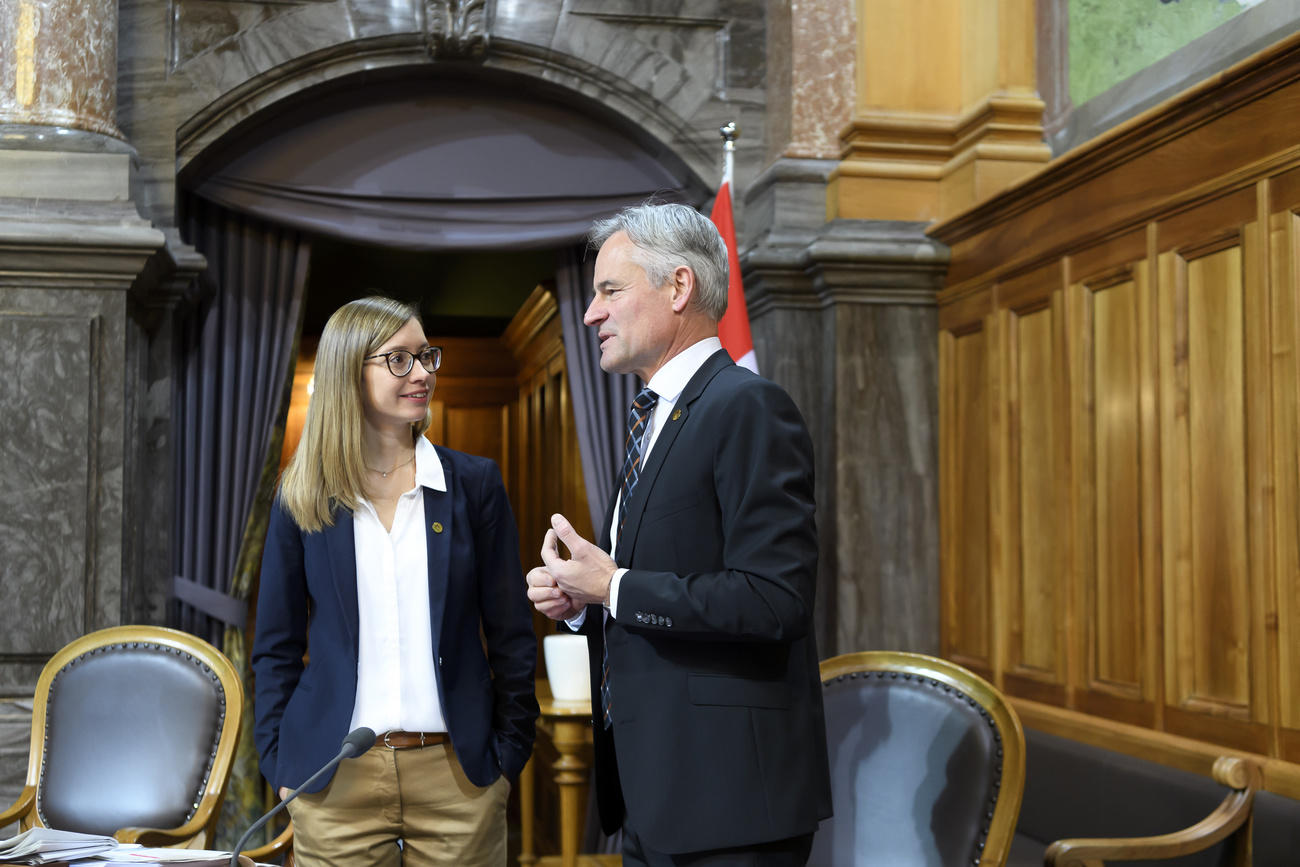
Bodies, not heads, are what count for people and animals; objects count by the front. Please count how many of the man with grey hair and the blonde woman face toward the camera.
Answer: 1

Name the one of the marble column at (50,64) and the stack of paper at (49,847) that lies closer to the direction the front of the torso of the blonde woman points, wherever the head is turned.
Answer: the stack of paper

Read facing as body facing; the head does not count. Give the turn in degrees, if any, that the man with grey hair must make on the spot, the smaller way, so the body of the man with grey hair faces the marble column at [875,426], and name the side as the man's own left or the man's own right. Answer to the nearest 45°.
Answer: approximately 90° to the man's own right

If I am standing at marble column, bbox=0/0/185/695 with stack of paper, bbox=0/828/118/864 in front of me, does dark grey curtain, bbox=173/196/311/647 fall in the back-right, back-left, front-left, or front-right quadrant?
back-left

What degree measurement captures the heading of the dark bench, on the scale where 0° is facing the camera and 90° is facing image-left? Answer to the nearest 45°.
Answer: approximately 45°

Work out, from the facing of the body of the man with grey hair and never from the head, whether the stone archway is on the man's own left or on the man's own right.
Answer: on the man's own right

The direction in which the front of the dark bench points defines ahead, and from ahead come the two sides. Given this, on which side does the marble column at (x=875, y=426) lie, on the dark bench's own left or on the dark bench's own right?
on the dark bench's own right

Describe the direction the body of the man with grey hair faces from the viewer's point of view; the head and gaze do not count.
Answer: to the viewer's left

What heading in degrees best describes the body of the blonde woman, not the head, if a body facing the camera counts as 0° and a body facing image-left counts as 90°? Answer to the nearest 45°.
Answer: approximately 0°

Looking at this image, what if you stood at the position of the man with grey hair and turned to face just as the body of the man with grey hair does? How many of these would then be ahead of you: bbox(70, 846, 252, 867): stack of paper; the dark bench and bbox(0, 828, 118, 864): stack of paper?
2

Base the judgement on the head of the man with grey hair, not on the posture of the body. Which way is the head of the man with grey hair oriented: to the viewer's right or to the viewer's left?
to the viewer's left

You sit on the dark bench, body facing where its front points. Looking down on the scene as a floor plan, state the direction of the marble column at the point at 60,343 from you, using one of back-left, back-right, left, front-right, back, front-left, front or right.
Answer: front-right
